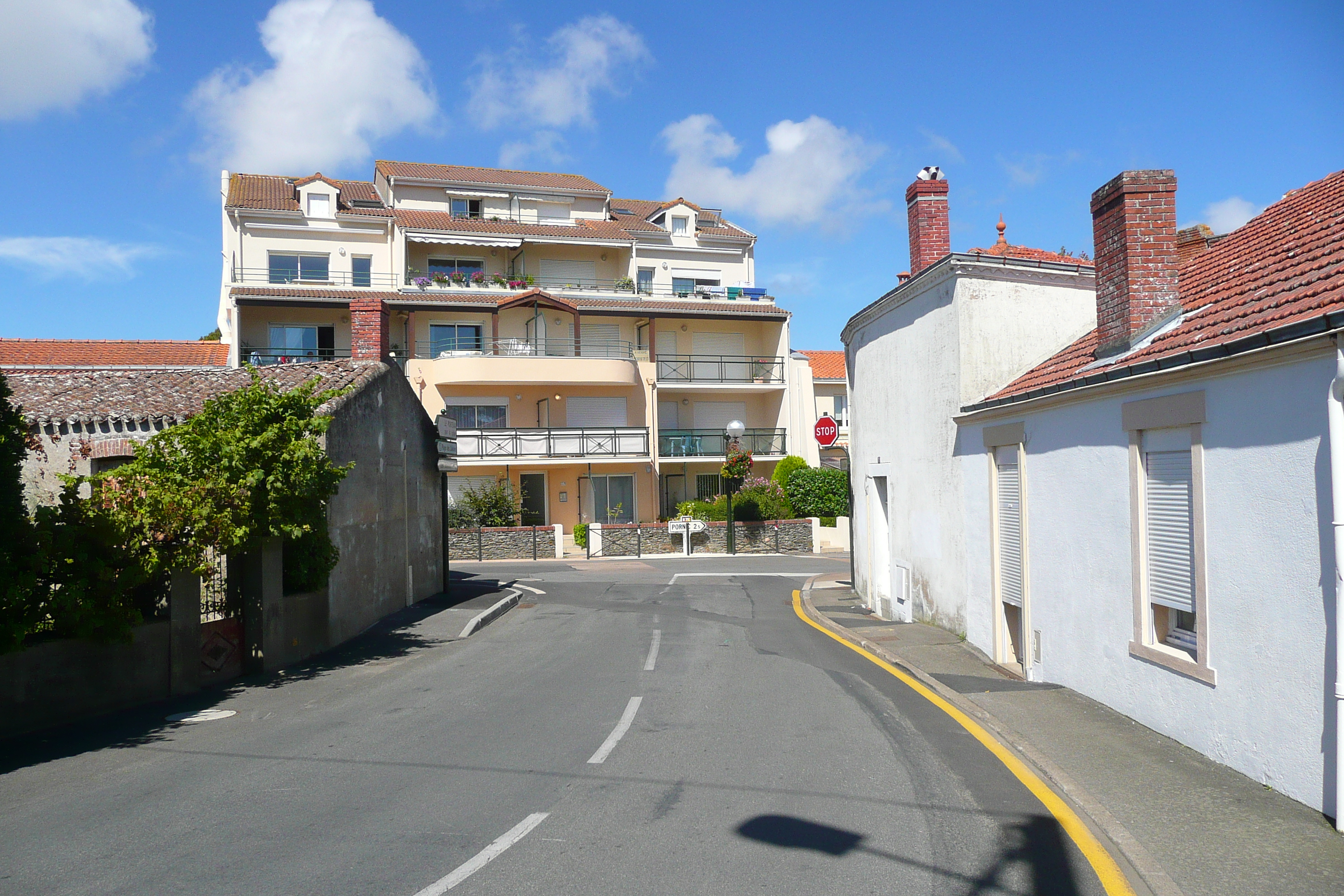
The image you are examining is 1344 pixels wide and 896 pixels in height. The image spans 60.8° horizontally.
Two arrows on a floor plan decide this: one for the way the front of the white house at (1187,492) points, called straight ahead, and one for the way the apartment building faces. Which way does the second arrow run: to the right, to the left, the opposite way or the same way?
to the left

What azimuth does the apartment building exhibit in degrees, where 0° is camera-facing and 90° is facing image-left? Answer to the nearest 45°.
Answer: approximately 0°

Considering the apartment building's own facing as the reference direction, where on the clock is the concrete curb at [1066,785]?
The concrete curb is roughly at 12 o'clock from the apartment building.

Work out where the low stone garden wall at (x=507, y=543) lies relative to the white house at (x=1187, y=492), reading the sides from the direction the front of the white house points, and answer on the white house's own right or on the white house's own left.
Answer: on the white house's own right

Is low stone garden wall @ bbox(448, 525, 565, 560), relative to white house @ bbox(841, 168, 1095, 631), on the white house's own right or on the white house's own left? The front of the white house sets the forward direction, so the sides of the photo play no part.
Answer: on the white house's own right

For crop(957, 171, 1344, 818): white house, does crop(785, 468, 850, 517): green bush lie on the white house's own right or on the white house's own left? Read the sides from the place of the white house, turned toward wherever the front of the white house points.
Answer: on the white house's own right

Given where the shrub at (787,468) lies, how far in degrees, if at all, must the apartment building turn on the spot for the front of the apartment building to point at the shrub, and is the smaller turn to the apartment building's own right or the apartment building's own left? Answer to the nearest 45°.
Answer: approximately 90° to the apartment building's own left

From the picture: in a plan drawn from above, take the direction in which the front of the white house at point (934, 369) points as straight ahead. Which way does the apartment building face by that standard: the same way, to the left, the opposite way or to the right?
to the left
